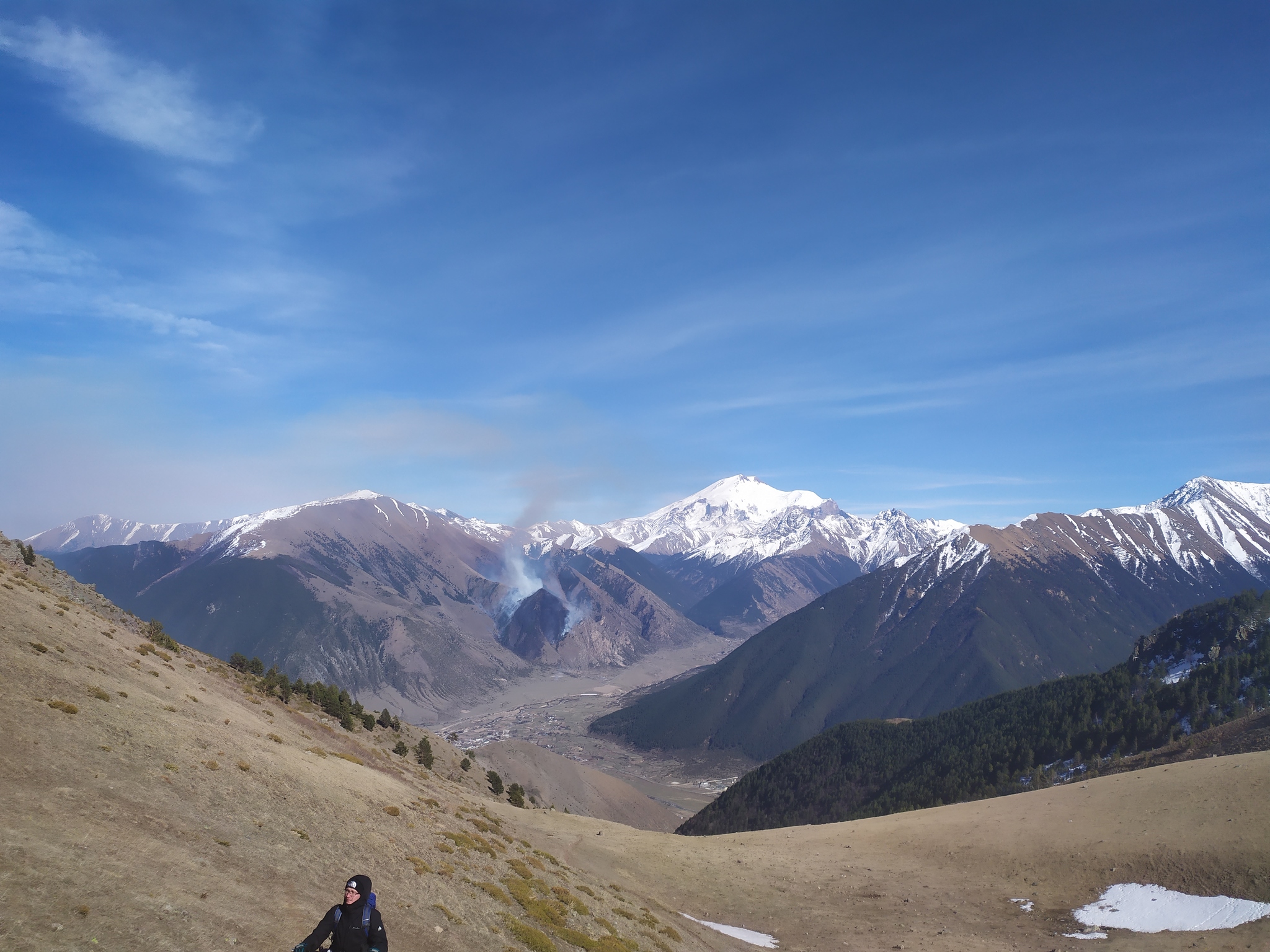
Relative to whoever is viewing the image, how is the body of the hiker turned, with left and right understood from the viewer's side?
facing the viewer and to the left of the viewer
